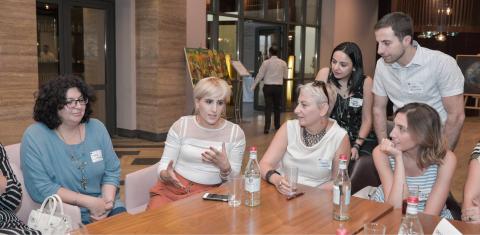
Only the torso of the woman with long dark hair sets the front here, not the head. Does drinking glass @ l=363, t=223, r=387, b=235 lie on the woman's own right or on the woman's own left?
on the woman's own left

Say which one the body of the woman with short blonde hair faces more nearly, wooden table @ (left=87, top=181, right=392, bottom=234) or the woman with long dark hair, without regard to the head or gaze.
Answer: the wooden table

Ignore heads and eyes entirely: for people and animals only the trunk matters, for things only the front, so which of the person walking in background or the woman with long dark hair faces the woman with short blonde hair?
the woman with long dark hair

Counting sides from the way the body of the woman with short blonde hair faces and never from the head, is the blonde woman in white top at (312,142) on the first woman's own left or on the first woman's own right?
on the first woman's own left

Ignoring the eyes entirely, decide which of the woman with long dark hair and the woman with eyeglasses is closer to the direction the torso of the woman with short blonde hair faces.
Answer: the woman with eyeglasses

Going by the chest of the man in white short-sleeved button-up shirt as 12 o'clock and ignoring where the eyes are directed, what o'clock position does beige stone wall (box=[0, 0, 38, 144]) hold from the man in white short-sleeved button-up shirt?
The beige stone wall is roughly at 2 o'clock from the man in white short-sleeved button-up shirt.

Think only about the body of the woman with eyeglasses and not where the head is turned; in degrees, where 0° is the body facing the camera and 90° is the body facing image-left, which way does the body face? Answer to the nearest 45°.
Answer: approximately 315°

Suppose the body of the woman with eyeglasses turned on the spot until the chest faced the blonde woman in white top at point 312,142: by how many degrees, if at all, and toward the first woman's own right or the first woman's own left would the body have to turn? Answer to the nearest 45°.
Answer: approximately 45° to the first woman's own left

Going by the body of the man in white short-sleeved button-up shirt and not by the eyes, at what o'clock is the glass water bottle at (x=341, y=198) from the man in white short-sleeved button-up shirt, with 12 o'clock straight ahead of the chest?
The glass water bottle is roughly at 11 o'clock from the man in white short-sleeved button-up shirt.
